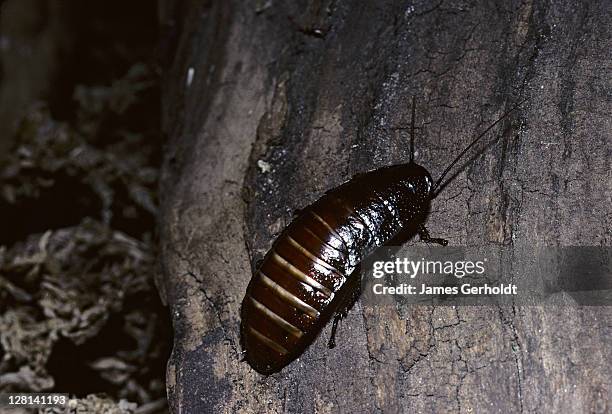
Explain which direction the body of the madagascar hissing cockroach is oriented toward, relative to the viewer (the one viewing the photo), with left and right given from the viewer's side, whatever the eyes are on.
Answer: facing away from the viewer and to the right of the viewer
